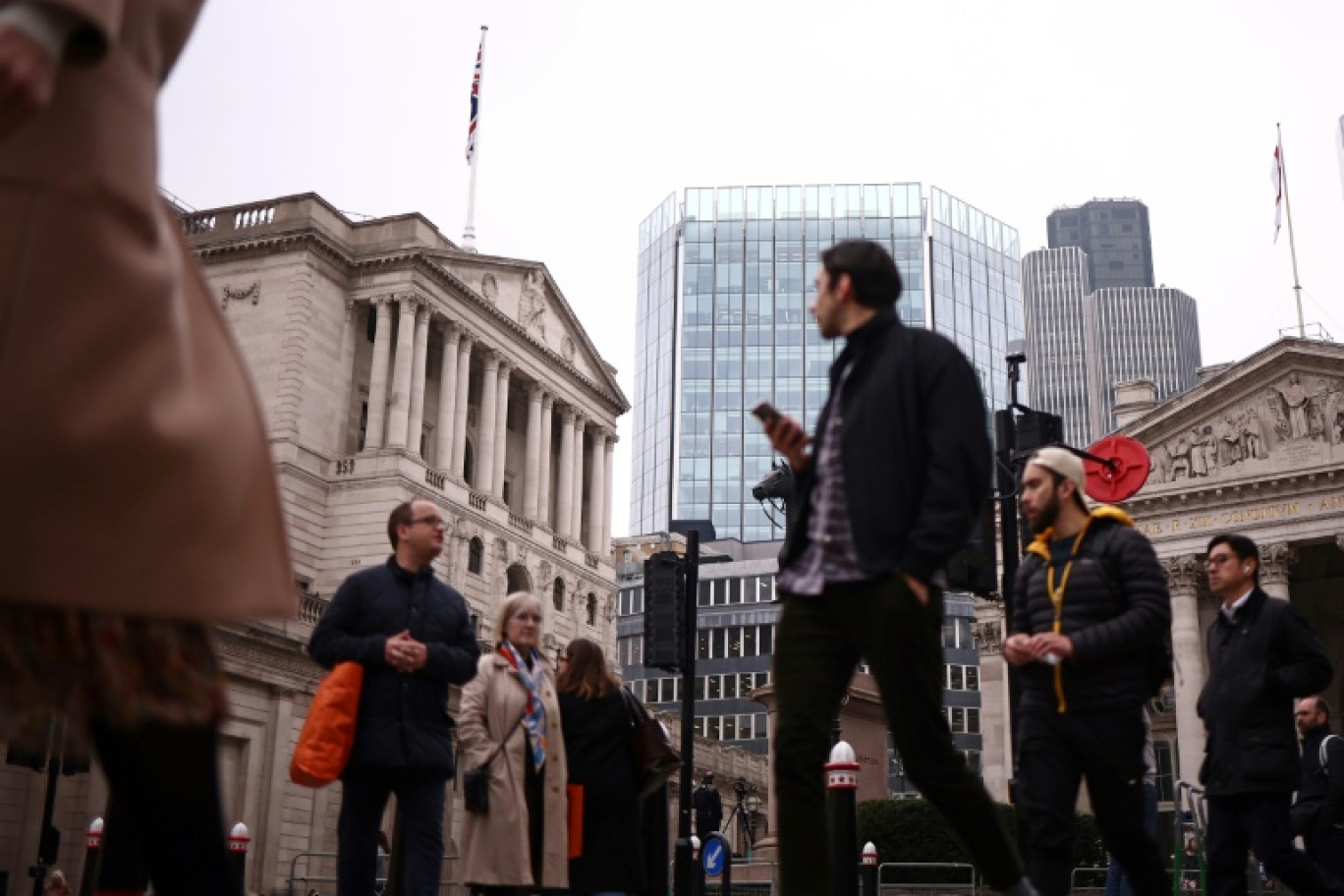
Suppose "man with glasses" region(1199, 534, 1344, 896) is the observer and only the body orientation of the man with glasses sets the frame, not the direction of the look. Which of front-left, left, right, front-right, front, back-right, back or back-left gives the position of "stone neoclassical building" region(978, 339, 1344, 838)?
back-right

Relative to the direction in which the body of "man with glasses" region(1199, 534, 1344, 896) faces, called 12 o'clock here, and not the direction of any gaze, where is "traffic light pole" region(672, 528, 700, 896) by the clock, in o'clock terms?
The traffic light pole is roughly at 3 o'clock from the man with glasses.

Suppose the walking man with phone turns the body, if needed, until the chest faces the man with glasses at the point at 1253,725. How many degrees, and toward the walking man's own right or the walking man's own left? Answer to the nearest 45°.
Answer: approximately 135° to the walking man's own right

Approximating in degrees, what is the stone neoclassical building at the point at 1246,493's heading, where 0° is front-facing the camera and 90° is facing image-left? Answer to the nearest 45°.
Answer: approximately 45°

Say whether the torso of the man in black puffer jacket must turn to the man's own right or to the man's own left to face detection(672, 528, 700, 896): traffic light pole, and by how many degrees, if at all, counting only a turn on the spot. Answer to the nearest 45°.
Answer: approximately 90° to the man's own right

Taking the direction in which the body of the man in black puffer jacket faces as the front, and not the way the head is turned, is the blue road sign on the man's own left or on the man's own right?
on the man's own right

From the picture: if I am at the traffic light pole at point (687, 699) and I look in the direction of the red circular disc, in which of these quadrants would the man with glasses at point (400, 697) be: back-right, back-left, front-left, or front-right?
back-right

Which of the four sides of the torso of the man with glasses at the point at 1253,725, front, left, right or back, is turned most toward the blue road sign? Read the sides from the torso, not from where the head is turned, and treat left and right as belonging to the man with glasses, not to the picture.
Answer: right

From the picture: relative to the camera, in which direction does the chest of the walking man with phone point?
to the viewer's left

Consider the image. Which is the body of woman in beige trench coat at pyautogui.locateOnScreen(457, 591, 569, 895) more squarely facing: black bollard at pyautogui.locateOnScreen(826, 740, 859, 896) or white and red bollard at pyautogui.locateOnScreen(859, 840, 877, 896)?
the black bollard

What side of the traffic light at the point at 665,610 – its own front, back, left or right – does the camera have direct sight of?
back
